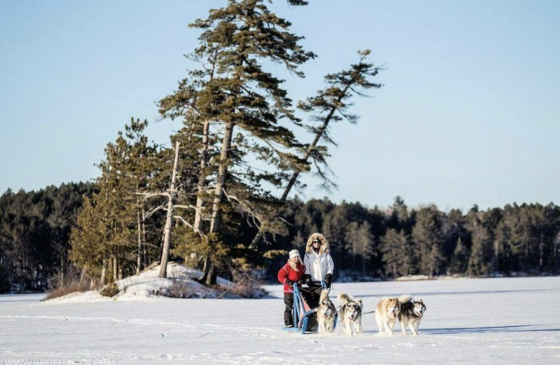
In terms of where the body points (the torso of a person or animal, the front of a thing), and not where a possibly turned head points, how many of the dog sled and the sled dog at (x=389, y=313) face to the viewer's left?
0

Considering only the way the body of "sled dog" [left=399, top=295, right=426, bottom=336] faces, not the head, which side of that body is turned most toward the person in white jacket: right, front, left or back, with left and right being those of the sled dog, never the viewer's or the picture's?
back

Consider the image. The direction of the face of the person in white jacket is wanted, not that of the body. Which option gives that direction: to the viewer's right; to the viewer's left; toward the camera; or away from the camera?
toward the camera

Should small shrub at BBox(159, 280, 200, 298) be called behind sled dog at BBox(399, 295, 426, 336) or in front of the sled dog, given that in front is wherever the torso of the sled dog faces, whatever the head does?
behind

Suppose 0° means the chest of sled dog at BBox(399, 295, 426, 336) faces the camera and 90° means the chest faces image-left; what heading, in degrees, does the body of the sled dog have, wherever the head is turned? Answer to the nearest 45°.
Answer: approximately 315°

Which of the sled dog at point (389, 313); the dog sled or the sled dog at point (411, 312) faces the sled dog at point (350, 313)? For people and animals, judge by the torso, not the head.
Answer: the dog sled

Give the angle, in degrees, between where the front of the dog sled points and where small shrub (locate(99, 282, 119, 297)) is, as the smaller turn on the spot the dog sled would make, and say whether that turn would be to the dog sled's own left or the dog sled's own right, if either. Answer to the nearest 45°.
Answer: approximately 180°

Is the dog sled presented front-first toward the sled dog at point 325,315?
yes

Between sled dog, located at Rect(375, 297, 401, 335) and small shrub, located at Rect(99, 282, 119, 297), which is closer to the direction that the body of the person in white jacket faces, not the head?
the sled dog

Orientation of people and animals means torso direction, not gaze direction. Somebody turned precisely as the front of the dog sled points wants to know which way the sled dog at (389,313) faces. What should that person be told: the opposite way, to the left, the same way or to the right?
the same way

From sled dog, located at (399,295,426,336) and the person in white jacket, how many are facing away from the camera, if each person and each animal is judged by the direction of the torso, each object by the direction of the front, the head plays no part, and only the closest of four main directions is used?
0

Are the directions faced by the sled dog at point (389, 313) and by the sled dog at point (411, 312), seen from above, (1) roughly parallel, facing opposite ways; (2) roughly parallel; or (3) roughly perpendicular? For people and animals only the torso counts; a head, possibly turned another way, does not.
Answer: roughly parallel

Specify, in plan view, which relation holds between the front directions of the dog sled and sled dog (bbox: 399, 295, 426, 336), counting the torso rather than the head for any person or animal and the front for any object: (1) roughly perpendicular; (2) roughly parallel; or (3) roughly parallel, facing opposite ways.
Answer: roughly parallel

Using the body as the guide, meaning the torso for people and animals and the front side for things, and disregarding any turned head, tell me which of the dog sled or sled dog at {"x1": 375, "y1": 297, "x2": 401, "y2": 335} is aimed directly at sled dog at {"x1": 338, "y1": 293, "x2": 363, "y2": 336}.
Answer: the dog sled

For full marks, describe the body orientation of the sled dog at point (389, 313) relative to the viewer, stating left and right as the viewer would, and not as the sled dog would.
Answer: facing the viewer and to the right of the viewer

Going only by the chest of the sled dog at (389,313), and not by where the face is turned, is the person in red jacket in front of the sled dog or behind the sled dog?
behind

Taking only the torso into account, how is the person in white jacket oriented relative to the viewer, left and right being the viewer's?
facing the viewer
